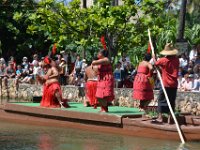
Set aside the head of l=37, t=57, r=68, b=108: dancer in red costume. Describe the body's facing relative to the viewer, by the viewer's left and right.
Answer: facing to the left of the viewer

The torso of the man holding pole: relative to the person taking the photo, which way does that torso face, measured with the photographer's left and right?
facing away from the viewer and to the left of the viewer

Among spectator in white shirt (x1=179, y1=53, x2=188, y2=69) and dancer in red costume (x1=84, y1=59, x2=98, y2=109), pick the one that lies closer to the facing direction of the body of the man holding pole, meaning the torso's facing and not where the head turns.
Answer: the dancer in red costume

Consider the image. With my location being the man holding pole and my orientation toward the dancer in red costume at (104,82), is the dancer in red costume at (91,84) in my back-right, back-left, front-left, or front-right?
front-right
